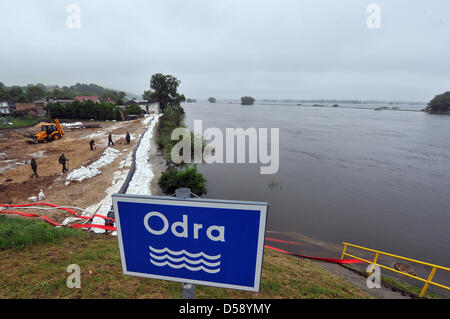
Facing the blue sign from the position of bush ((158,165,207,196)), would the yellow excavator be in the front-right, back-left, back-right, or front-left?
back-right

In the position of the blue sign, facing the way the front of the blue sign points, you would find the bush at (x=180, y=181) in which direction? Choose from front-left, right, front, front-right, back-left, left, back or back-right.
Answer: back

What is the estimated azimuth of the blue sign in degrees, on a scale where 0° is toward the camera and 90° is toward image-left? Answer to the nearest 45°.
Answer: approximately 0°

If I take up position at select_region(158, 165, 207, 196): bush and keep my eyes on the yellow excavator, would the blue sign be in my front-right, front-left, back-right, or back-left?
back-left

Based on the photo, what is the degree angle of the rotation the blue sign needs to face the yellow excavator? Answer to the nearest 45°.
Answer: approximately 135° to its right
